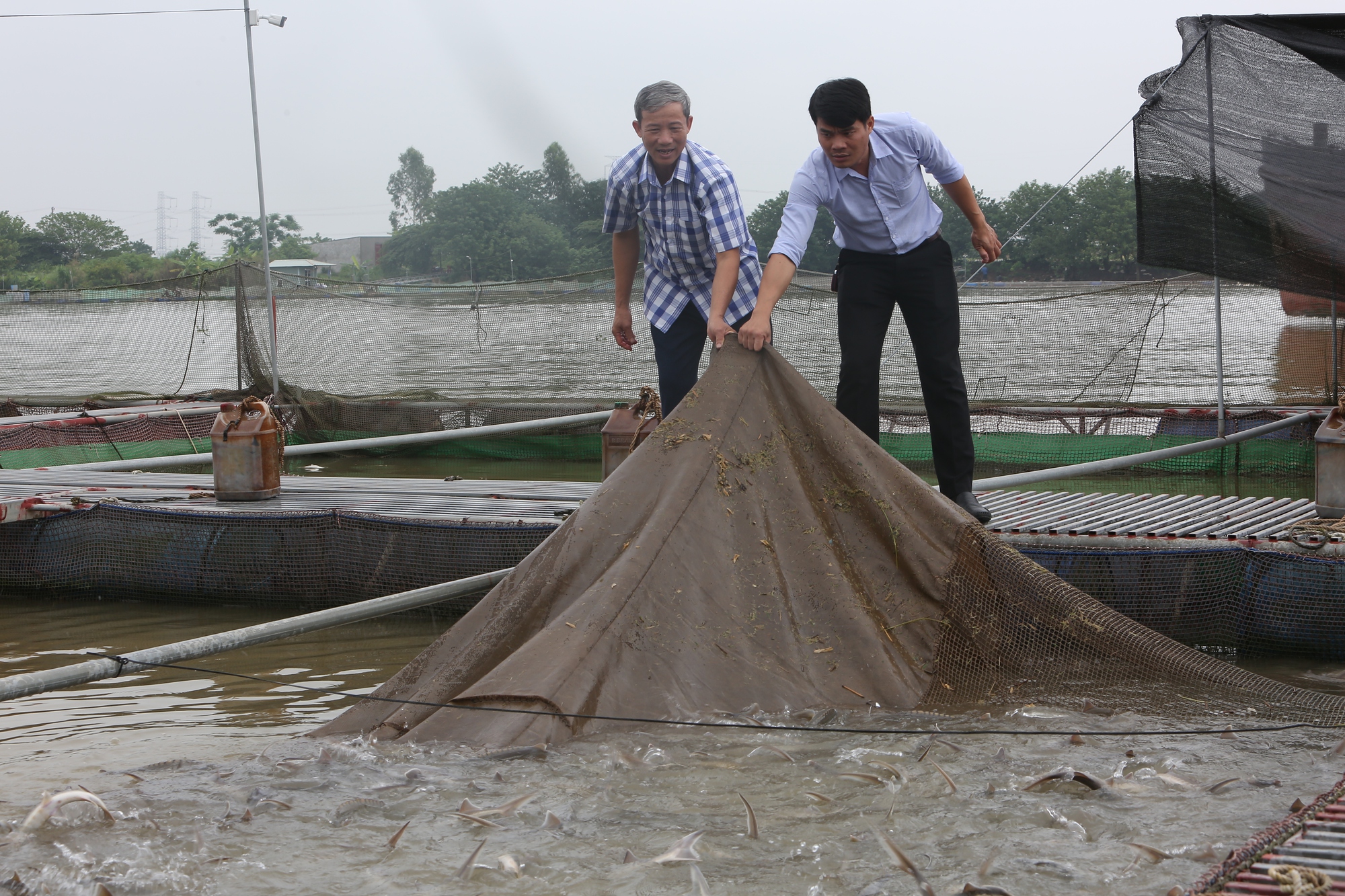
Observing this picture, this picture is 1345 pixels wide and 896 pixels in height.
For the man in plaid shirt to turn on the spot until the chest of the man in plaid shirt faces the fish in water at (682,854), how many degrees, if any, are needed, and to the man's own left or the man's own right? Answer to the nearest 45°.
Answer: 0° — they already face it

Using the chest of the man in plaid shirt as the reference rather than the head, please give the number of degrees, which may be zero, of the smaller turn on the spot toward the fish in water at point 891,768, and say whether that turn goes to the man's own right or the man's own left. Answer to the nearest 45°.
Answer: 0° — they already face it

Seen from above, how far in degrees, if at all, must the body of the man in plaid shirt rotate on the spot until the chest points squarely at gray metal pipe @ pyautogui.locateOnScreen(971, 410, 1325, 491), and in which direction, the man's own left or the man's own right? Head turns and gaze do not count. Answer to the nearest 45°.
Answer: approximately 135° to the man's own left

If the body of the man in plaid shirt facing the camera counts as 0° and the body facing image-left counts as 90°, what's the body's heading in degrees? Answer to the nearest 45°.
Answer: approximately 0°

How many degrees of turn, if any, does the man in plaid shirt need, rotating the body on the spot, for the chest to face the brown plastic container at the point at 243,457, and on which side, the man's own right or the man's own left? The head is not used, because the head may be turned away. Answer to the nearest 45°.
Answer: approximately 135° to the man's own right

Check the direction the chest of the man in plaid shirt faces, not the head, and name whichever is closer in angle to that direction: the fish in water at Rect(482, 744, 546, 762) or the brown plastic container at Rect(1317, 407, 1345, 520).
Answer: the fish in water

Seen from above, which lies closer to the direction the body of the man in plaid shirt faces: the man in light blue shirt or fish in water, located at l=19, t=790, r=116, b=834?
the fish in water

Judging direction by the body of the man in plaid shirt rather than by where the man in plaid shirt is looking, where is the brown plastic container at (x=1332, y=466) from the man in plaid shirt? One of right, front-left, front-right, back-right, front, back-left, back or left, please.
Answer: left

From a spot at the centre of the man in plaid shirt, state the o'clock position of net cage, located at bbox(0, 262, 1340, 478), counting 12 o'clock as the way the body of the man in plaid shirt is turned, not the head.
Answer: The net cage is roughly at 6 o'clock from the man in plaid shirt.
